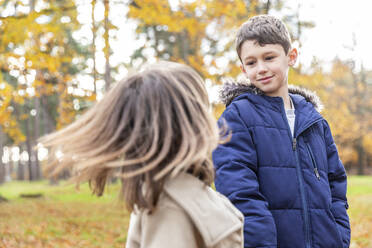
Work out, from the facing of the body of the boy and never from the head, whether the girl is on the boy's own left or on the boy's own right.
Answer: on the boy's own right

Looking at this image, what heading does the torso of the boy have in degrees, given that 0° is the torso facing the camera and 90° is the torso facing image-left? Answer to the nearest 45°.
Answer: approximately 315°

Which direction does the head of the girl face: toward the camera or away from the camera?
away from the camera
